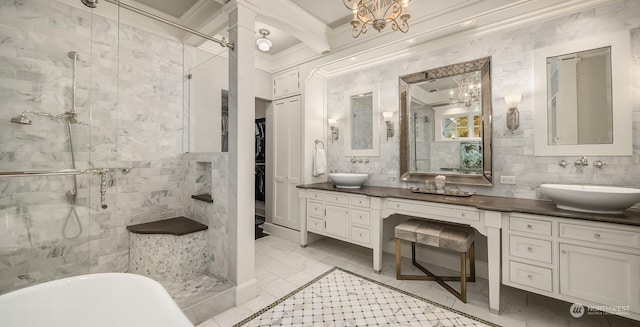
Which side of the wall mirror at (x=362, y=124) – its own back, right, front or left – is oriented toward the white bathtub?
front

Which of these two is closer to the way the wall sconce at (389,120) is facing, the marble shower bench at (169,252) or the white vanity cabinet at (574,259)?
the marble shower bench

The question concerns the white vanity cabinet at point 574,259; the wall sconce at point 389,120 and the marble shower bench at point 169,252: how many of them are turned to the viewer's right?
0

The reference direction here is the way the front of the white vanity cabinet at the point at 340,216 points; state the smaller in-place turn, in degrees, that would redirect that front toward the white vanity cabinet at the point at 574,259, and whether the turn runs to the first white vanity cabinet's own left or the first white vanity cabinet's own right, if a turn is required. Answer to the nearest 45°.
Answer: approximately 90° to the first white vanity cabinet's own left

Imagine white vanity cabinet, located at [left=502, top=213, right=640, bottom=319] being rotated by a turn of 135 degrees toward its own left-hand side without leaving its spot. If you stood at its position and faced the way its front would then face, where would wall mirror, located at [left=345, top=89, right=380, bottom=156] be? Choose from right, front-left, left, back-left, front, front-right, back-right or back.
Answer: back

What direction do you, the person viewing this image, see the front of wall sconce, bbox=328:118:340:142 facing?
facing the viewer and to the left of the viewer

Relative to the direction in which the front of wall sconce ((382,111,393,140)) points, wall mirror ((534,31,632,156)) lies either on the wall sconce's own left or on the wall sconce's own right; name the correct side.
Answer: on the wall sconce's own left

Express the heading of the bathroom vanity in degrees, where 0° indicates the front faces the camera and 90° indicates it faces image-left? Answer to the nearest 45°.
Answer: approximately 45°

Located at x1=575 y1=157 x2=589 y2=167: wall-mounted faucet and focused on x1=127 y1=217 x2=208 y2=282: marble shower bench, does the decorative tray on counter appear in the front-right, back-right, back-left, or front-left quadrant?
front-right

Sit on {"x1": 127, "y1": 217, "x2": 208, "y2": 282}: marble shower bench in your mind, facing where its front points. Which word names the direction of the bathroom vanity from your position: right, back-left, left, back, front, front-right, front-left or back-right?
front-left

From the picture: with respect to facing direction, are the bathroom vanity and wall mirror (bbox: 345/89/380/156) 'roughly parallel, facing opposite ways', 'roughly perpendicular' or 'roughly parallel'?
roughly parallel
